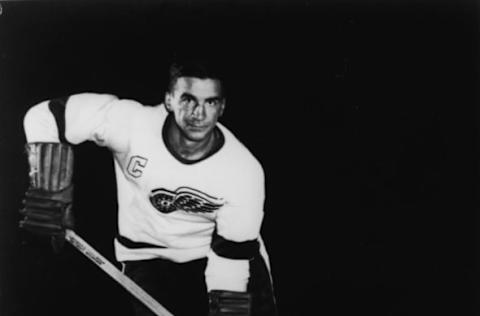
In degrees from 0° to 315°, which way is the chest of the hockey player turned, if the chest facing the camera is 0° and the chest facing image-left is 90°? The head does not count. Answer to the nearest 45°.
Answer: approximately 0°
